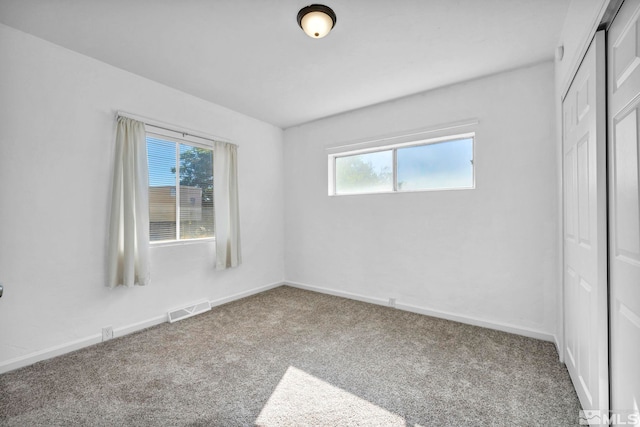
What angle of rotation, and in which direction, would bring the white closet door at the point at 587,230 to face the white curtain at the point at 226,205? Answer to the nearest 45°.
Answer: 0° — it already faces it

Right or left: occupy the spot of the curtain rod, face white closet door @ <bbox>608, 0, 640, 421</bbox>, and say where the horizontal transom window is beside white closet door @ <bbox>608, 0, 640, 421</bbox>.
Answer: left

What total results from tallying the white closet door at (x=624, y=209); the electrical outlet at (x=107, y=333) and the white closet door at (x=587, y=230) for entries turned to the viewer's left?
2

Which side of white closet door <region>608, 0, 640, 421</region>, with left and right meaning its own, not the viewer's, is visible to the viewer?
left

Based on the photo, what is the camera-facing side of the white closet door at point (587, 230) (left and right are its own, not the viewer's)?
left

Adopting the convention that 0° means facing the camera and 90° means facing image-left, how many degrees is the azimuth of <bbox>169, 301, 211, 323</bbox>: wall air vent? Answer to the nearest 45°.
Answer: approximately 315°

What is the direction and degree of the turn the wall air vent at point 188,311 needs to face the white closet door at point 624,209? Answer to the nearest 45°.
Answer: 0° — it already faces it

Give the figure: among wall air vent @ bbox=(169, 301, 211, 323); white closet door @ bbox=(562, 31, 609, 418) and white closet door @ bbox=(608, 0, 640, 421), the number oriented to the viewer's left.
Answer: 2

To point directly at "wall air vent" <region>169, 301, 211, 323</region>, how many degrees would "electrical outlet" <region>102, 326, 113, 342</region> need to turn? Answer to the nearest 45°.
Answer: approximately 45° to its left
